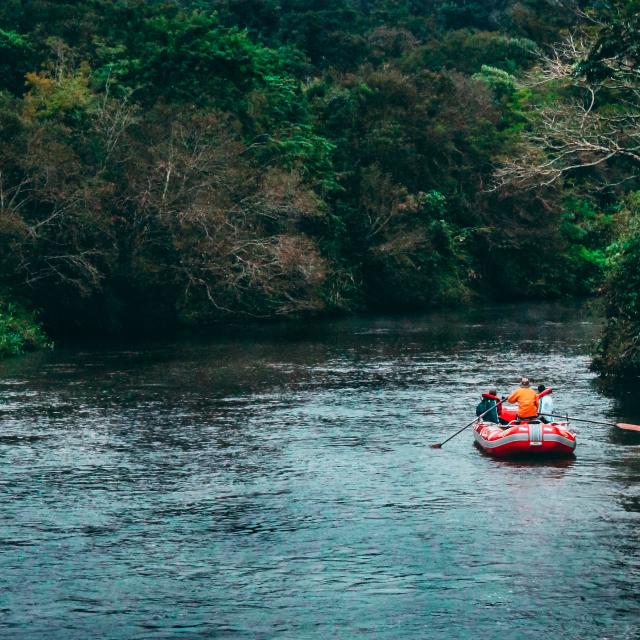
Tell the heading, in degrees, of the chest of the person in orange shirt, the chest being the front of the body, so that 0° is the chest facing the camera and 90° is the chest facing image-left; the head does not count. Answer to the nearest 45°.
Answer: approximately 180°
